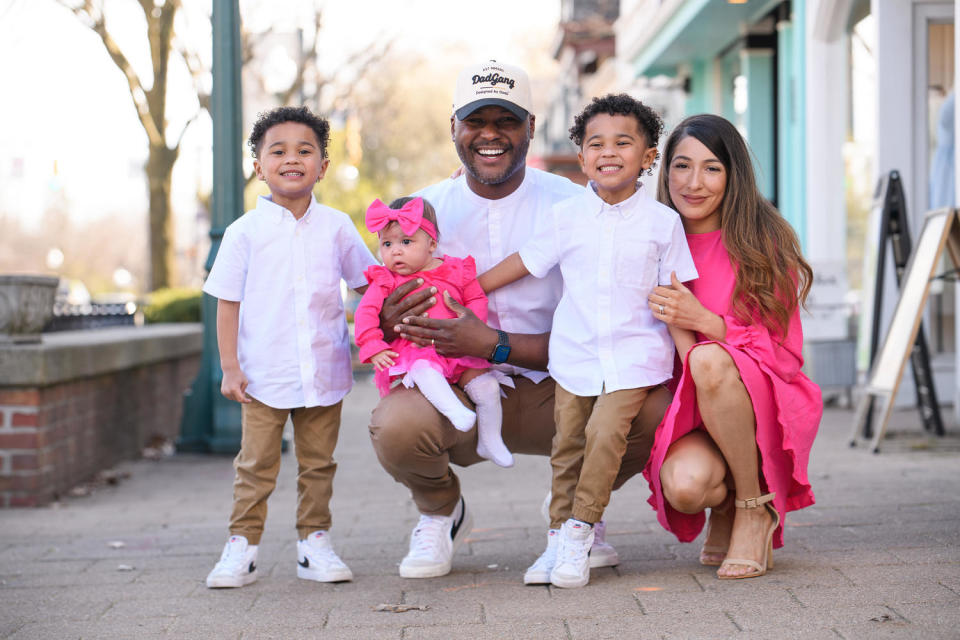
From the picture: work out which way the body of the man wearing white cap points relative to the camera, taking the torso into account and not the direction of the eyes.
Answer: toward the camera

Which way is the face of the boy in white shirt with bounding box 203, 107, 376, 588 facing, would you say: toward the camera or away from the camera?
toward the camera

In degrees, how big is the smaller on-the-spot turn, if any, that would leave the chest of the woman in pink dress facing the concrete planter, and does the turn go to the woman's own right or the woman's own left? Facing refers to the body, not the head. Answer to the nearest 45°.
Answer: approximately 45° to the woman's own right

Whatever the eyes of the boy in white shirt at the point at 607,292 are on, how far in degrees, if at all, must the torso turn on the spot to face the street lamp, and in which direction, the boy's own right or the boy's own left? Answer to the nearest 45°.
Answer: approximately 135° to the boy's own right

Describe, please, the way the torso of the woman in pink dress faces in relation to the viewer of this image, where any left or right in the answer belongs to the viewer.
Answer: facing the viewer and to the left of the viewer

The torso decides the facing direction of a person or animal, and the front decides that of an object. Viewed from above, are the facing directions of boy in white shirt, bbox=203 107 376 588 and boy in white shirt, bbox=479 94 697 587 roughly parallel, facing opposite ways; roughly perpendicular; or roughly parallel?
roughly parallel

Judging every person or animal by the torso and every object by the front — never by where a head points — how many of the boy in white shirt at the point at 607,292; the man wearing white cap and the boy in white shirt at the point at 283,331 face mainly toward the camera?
3

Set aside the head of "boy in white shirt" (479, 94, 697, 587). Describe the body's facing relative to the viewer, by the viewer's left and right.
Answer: facing the viewer

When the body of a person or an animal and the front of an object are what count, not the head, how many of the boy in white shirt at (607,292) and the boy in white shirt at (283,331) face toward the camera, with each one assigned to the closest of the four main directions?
2

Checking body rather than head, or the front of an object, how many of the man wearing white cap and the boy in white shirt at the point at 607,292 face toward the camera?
2
